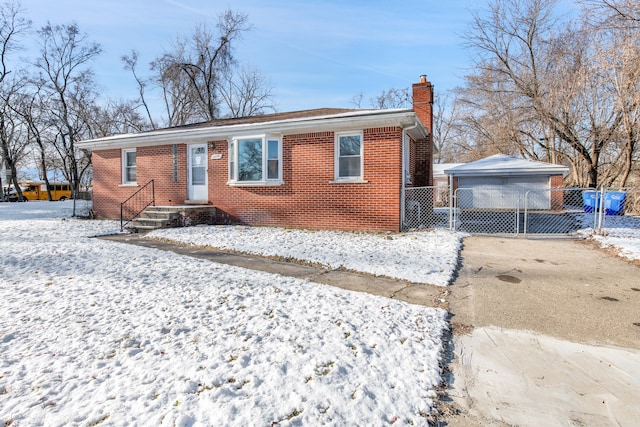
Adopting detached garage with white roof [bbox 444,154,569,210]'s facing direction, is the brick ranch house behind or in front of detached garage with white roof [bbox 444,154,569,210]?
in front

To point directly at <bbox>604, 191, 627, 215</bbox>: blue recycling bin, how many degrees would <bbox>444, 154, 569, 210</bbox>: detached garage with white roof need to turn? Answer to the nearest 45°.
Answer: approximately 45° to its left

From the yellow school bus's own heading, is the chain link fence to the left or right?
on its left

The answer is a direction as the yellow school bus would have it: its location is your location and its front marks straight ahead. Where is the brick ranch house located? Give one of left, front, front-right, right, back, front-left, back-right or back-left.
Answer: left

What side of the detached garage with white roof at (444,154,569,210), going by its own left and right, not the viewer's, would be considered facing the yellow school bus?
right

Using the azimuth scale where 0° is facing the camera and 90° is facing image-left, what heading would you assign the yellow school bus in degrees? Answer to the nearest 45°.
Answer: approximately 90°

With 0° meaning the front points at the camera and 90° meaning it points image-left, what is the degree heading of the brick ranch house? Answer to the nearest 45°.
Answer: approximately 45°

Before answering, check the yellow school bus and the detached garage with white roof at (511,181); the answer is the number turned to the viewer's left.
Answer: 1

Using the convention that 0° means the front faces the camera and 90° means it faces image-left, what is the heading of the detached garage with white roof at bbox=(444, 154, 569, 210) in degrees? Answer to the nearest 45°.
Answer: approximately 0°

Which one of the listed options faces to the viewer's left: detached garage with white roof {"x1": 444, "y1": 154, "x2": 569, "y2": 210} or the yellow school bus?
the yellow school bus
